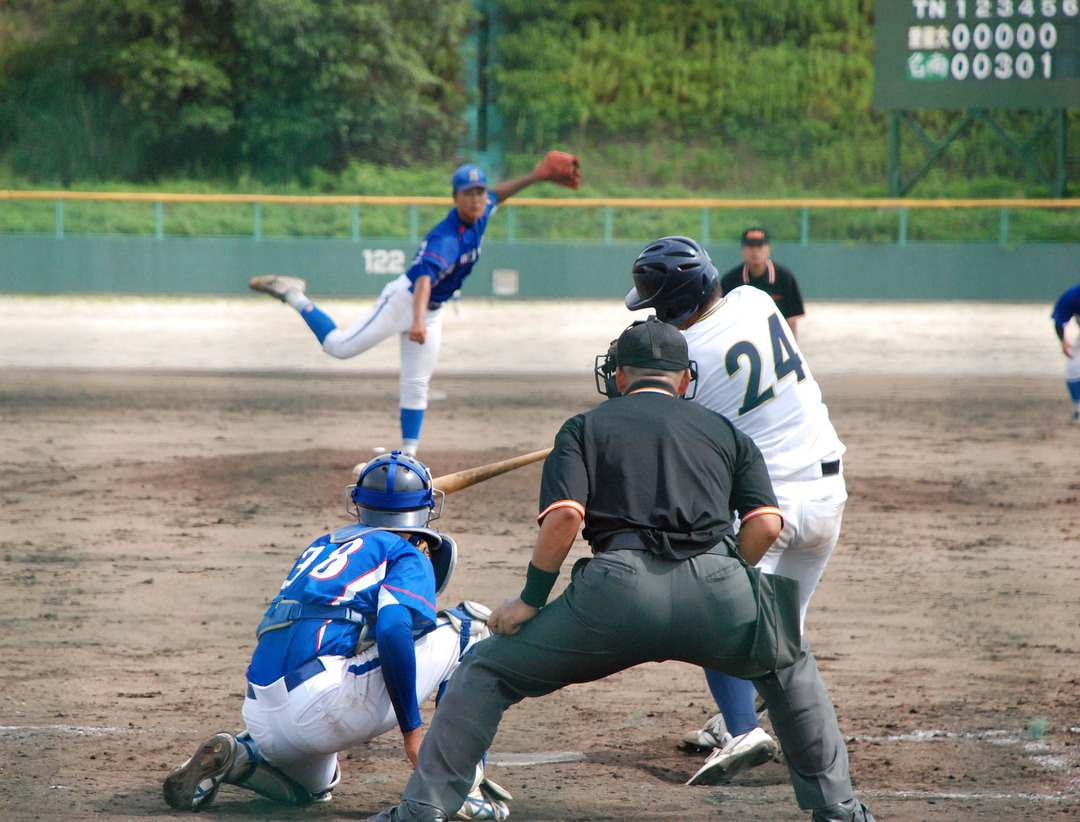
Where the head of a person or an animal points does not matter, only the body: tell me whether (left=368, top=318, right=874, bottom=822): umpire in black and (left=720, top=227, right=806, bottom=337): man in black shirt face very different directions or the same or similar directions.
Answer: very different directions

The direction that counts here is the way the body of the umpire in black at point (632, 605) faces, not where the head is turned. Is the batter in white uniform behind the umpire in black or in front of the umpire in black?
in front

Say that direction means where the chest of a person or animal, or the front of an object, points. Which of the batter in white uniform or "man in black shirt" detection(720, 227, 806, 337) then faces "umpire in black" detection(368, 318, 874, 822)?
the man in black shirt

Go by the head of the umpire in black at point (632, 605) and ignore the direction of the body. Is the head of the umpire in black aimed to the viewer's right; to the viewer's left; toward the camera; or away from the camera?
away from the camera

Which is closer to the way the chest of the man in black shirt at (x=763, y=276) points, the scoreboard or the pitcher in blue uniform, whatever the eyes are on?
the pitcher in blue uniform

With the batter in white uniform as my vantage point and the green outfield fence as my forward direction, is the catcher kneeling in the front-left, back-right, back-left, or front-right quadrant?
back-left

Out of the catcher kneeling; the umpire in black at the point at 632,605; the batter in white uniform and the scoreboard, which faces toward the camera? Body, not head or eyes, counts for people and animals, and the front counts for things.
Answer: the scoreboard

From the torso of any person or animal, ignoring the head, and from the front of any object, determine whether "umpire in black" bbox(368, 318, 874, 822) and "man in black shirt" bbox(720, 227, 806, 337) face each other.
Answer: yes

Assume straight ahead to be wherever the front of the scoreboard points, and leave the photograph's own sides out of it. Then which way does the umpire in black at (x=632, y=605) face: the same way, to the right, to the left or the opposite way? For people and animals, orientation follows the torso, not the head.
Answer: the opposite way

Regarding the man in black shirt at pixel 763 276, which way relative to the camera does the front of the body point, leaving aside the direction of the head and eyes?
toward the camera

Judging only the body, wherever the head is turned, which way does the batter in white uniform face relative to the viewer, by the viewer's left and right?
facing away from the viewer and to the left of the viewer

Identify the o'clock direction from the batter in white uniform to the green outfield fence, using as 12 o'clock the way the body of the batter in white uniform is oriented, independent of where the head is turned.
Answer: The green outfield fence is roughly at 1 o'clock from the batter in white uniform.

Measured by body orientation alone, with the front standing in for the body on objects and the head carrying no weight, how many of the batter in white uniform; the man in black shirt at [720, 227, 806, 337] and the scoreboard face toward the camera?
2

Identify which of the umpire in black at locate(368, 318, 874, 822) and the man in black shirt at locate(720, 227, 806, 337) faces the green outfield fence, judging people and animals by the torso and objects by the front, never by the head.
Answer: the umpire in black

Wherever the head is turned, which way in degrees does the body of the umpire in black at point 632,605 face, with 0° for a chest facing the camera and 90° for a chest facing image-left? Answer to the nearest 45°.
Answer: approximately 180°

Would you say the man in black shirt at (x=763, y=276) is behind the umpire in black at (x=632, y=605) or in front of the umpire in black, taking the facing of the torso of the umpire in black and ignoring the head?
in front

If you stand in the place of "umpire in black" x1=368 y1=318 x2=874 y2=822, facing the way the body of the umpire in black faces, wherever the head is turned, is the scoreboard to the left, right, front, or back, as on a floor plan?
front

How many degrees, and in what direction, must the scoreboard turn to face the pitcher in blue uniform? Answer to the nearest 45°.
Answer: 0° — it already faces them

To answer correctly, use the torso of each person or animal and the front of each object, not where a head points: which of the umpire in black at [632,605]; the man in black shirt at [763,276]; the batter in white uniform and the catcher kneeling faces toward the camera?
the man in black shirt

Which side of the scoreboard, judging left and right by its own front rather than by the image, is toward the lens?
front
